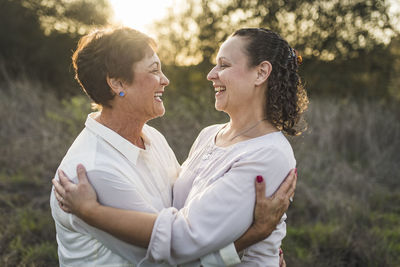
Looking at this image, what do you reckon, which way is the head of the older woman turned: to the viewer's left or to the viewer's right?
to the viewer's right

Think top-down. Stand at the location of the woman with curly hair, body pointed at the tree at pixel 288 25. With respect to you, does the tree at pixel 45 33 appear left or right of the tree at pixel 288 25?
left

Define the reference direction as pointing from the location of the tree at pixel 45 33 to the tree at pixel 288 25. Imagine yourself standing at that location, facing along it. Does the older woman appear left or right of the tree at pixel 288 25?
right

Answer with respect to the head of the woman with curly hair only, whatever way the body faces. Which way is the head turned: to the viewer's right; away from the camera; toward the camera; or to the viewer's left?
to the viewer's left

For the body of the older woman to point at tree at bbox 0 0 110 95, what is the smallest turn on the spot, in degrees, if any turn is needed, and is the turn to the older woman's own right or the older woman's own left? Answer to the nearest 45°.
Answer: approximately 135° to the older woman's own left

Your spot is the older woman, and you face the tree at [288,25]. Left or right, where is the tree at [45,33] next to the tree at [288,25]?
left
